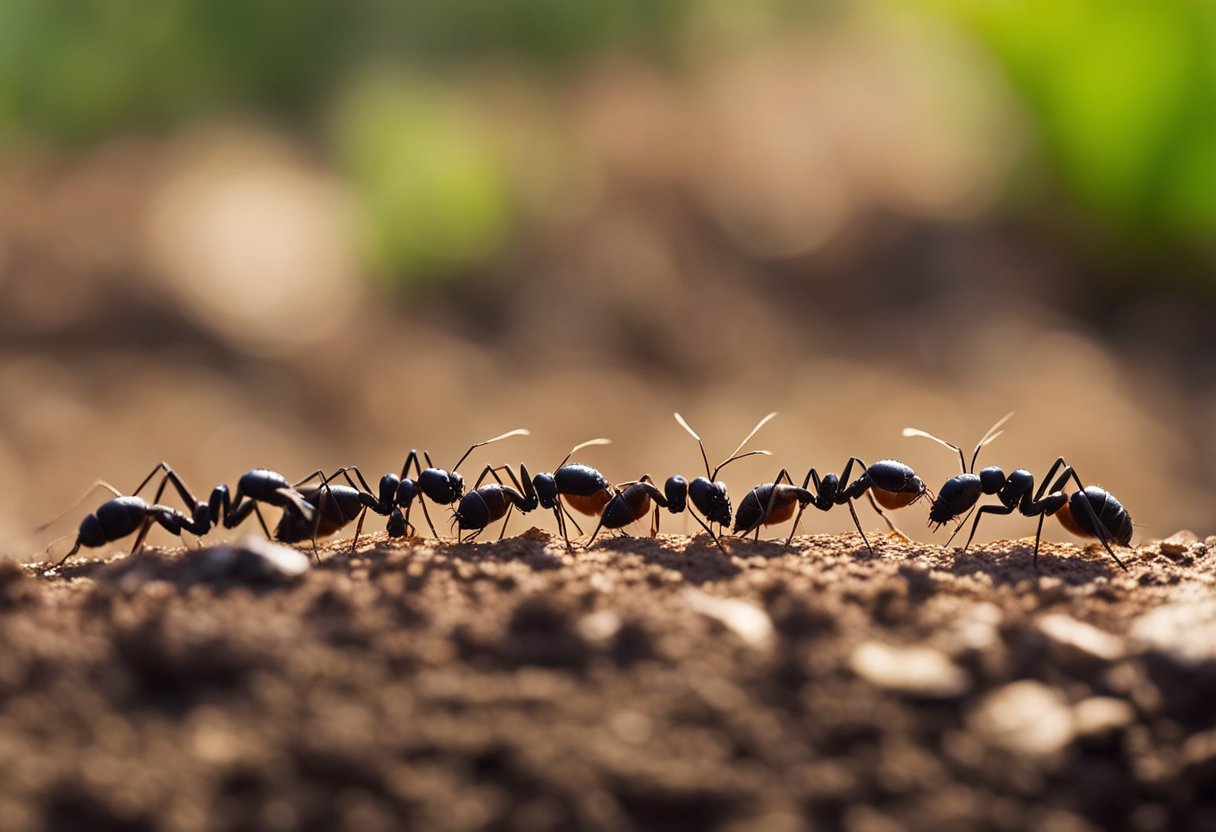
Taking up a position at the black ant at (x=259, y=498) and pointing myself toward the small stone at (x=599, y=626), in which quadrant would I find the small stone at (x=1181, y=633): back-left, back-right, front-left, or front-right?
front-left

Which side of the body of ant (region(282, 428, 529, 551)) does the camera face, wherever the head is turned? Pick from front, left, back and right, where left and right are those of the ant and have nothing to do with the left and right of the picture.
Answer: right

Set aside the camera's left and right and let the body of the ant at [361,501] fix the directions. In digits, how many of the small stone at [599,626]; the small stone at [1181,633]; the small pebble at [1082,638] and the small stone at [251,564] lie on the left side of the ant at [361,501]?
0

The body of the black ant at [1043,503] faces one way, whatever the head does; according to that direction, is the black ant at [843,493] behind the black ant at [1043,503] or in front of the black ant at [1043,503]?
in front

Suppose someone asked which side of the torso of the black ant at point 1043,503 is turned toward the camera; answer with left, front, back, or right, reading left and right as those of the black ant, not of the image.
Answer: left

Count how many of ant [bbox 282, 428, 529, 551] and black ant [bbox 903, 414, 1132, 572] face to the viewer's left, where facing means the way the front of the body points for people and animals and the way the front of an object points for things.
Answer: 1

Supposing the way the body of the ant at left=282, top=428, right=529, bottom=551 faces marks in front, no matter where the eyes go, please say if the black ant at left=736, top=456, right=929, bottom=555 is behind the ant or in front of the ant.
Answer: in front

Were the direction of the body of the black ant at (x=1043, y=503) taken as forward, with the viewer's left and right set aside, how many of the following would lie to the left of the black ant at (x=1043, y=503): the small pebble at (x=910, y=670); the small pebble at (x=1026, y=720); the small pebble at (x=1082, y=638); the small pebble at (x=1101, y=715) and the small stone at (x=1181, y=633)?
5

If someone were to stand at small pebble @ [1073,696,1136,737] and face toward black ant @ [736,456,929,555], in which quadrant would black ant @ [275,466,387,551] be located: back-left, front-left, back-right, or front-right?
front-left
